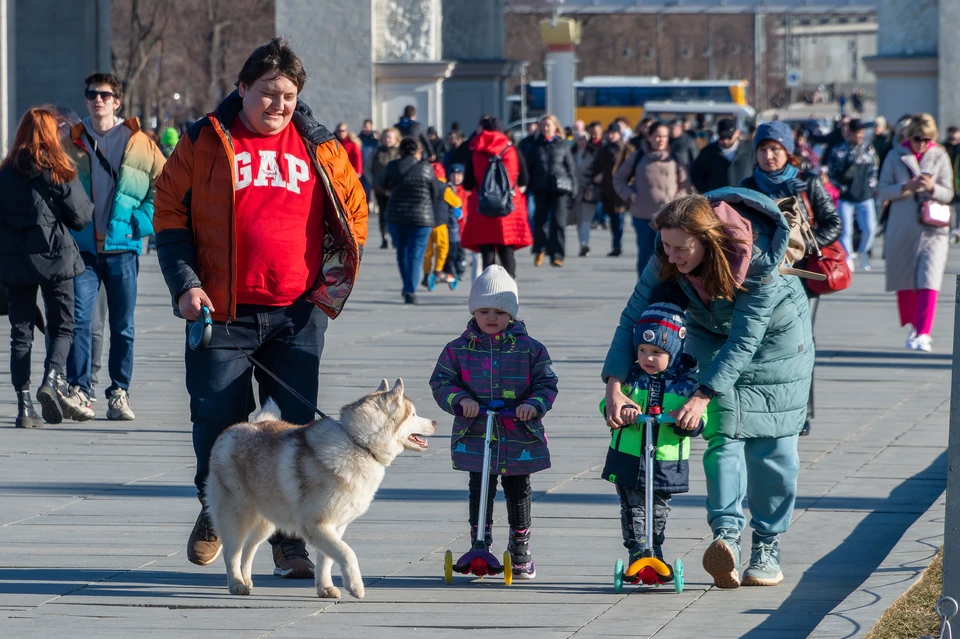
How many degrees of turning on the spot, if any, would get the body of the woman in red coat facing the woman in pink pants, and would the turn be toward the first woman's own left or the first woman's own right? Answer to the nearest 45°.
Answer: approximately 135° to the first woman's own right

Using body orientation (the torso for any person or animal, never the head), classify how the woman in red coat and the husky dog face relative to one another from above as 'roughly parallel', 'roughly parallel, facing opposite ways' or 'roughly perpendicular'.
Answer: roughly perpendicular

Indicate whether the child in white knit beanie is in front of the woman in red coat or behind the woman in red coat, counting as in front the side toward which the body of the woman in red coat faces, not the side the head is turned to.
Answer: behind

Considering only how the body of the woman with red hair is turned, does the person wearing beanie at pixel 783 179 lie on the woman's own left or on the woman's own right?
on the woman's own right

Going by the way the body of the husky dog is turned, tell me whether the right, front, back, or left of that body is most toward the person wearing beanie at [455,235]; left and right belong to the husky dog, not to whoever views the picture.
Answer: left

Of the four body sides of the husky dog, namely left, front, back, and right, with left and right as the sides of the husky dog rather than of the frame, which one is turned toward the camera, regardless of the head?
right

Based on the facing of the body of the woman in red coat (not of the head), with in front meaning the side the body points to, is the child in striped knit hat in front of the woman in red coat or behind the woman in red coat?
behind

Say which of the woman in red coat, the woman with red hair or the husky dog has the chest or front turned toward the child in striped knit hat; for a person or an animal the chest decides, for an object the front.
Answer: the husky dog

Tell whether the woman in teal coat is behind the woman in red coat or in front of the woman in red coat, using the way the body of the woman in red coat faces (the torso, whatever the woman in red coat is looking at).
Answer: behind

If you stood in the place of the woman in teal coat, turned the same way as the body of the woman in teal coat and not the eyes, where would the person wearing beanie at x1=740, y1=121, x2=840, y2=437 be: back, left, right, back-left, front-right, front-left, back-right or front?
back-right

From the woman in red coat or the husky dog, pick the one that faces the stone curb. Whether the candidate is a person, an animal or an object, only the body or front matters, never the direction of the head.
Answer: the husky dog

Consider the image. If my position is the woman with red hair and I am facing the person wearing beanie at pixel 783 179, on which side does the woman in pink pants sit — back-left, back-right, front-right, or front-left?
front-left

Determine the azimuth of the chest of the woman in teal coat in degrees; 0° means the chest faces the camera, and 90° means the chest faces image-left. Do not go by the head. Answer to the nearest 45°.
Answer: approximately 45°

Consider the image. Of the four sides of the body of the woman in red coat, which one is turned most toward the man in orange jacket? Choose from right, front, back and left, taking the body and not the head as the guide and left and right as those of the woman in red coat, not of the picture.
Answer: back

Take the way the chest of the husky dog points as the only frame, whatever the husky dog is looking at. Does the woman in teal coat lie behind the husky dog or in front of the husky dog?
in front

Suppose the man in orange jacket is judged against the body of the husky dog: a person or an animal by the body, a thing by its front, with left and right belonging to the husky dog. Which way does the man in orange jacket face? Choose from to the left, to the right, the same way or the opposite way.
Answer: to the right

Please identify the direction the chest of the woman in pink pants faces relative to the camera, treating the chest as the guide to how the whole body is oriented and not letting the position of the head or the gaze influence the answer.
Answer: toward the camera

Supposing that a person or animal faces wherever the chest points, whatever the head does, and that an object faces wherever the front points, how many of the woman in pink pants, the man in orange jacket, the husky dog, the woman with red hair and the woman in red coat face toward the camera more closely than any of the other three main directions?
2

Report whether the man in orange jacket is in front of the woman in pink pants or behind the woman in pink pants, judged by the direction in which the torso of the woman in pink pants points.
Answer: in front

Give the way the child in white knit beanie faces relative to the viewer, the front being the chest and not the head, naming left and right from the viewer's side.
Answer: facing the viewer
